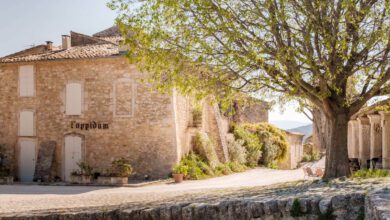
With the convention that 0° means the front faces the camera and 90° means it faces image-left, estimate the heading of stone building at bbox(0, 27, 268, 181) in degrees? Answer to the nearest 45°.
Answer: approximately 0°

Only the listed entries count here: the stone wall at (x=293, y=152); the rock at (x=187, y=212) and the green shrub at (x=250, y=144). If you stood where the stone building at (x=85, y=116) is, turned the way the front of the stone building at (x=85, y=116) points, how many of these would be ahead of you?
1

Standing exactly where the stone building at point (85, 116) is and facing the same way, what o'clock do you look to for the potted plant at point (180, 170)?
The potted plant is roughly at 10 o'clock from the stone building.

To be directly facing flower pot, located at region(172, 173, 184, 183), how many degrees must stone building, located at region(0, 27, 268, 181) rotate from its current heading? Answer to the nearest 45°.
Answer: approximately 45° to its left

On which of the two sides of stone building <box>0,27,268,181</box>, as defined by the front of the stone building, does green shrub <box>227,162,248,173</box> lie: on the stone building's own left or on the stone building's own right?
on the stone building's own left

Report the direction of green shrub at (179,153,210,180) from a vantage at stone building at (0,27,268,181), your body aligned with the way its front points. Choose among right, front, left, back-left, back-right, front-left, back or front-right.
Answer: left

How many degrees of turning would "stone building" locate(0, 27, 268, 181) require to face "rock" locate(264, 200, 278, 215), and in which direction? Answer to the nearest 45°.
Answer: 0° — it already faces it

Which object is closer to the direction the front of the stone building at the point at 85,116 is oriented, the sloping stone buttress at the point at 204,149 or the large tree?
the large tree

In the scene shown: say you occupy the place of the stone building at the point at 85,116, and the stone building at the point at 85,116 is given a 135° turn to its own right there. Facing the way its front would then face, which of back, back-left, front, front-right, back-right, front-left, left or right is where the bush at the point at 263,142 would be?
right

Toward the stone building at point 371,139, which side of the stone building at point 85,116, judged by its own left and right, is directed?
left

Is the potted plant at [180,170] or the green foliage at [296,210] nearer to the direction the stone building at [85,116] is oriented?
the green foliage

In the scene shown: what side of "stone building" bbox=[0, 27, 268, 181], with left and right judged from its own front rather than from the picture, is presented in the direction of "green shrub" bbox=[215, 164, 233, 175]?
left

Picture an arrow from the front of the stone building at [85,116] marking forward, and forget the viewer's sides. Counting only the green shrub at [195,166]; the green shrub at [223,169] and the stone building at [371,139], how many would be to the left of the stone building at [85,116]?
3

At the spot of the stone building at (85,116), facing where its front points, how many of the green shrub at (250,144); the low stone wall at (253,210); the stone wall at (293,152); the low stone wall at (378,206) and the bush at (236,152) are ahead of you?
2

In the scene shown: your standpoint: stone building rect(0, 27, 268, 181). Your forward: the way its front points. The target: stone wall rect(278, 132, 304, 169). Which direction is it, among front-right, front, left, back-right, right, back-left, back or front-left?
back-left

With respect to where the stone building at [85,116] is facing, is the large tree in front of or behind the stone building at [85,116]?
in front

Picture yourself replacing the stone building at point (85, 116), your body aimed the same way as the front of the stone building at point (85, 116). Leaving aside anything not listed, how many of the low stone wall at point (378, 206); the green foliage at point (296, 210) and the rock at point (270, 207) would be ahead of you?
3
